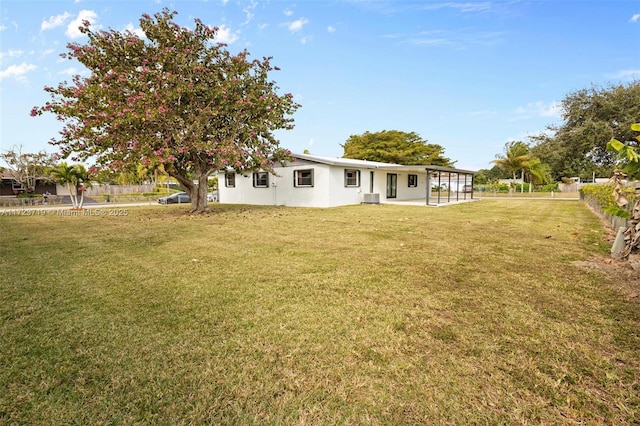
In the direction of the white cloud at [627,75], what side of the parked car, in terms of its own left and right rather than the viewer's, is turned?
back

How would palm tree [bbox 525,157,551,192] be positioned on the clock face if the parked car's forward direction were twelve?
The palm tree is roughly at 6 o'clock from the parked car.

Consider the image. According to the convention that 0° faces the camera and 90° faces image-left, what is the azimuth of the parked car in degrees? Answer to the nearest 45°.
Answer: approximately 90°

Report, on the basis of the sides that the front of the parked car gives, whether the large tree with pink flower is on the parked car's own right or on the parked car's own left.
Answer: on the parked car's own left

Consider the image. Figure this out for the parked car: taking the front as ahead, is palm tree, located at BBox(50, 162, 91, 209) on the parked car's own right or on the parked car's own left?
on the parked car's own left

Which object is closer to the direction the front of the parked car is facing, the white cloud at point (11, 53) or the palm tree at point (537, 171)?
the white cloud

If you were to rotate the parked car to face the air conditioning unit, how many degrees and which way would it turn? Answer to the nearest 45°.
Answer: approximately 135° to its left
